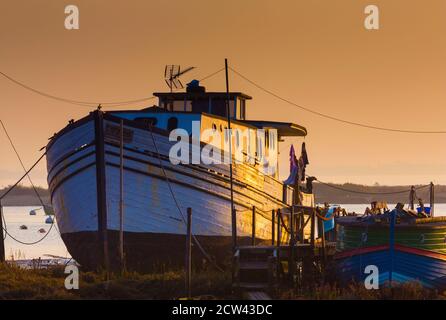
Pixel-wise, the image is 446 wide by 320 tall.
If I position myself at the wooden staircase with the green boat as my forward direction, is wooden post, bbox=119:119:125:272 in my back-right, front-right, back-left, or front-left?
back-left

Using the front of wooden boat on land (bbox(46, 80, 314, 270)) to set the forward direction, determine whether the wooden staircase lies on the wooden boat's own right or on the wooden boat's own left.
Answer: on the wooden boat's own left

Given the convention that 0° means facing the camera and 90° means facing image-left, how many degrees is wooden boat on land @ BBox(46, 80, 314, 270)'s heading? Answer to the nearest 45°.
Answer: approximately 45°

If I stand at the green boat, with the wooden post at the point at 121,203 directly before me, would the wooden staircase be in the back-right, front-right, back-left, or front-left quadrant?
front-left

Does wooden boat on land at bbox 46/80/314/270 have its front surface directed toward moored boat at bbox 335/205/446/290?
no

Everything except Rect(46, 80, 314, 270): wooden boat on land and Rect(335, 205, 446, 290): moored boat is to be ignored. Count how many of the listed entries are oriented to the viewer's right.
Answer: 0
